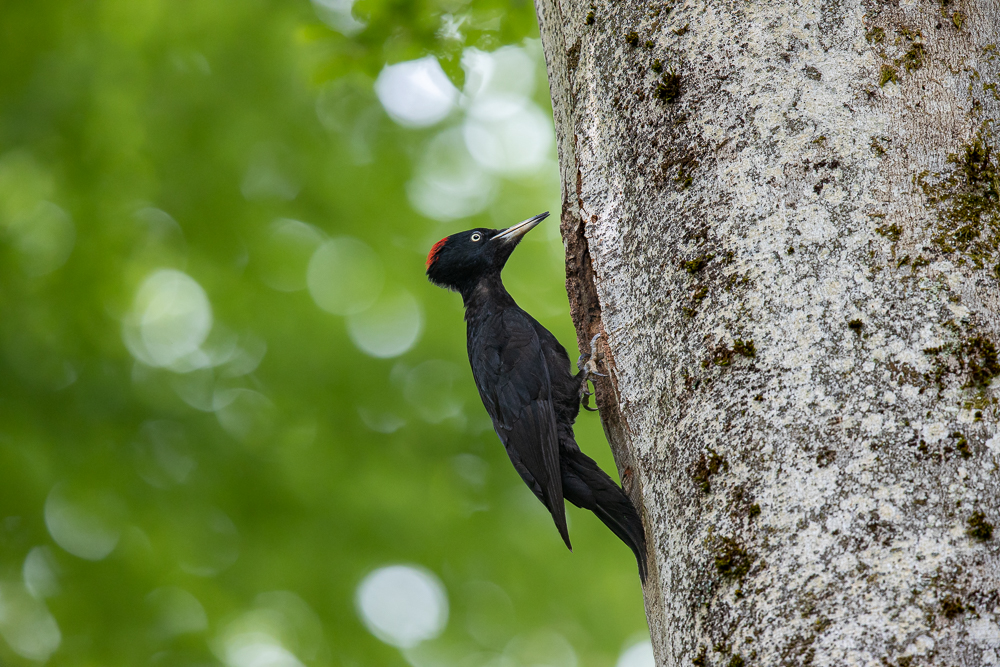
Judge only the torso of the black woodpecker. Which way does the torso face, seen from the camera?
to the viewer's right
